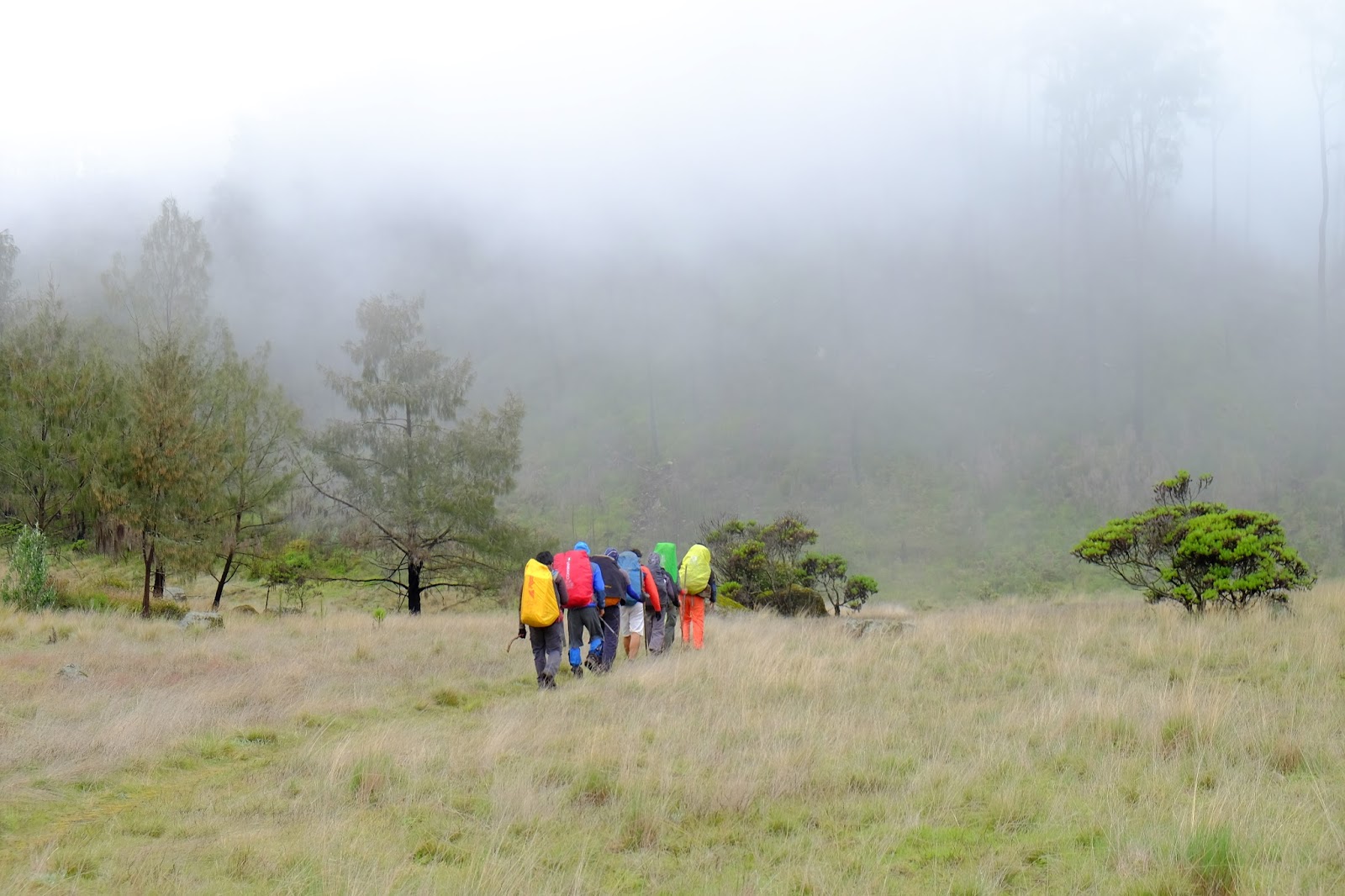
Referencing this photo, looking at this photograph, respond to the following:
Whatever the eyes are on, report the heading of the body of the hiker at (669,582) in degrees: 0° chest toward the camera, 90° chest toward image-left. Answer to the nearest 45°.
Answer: approximately 180°

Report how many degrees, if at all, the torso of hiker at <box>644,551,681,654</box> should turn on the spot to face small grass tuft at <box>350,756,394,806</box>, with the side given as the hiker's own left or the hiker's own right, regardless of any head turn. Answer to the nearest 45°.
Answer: approximately 180°

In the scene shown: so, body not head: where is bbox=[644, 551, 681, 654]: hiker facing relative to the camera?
away from the camera

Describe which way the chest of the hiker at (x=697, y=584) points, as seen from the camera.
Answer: away from the camera

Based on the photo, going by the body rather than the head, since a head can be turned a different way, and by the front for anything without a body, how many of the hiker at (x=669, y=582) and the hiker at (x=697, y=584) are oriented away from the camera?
2

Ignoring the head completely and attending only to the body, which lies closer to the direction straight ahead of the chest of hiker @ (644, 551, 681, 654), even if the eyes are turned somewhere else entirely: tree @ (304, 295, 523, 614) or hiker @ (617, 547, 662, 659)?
the tree
